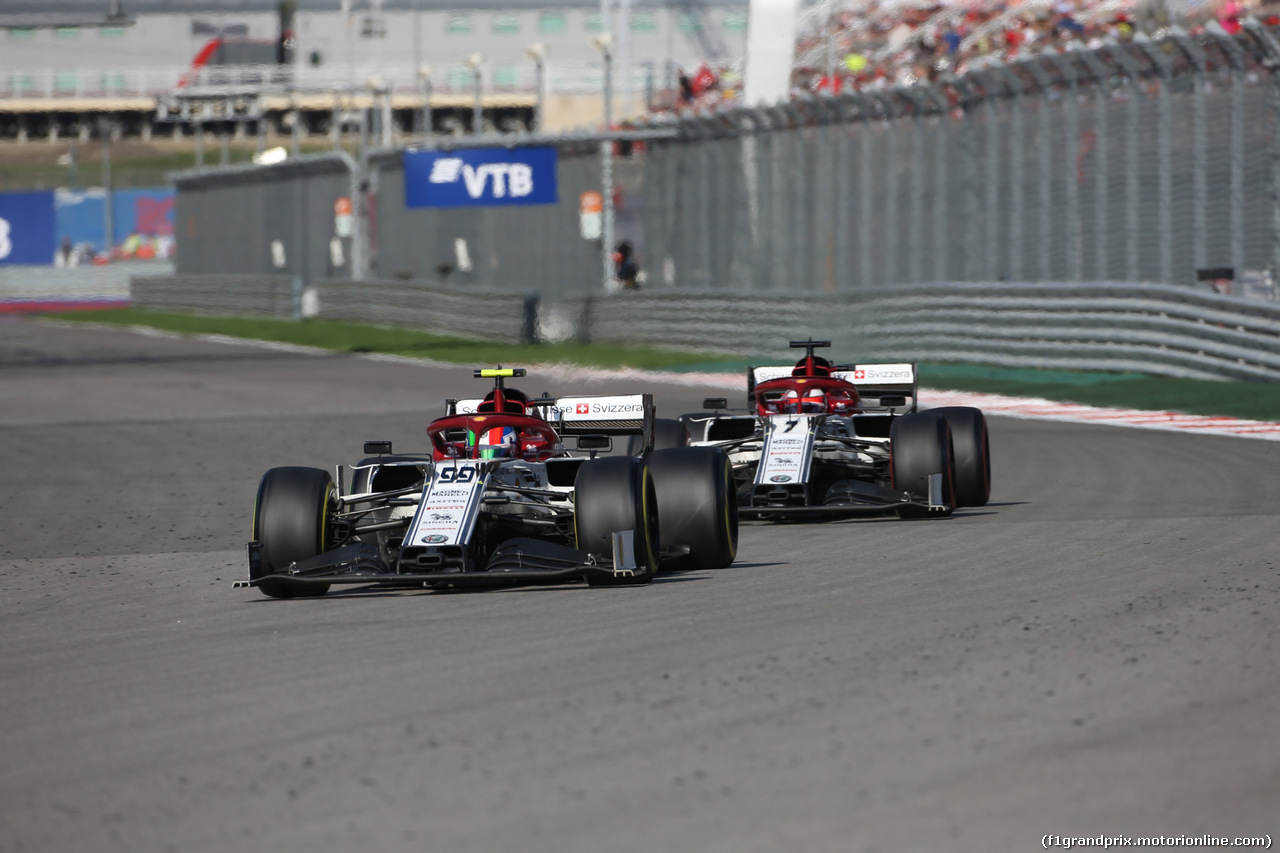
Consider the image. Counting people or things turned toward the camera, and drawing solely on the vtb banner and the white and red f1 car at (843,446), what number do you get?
2

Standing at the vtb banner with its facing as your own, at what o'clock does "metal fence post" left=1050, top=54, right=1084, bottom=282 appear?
The metal fence post is roughly at 11 o'clock from the vtb banner.

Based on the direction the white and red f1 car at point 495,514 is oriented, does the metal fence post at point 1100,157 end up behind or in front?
behind

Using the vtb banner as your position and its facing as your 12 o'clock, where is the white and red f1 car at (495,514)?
The white and red f1 car is roughly at 12 o'clock from the vtb banner.

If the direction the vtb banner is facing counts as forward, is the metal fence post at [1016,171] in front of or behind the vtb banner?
in front

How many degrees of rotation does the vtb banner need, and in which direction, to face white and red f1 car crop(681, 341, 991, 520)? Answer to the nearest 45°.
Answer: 0° — it already faces it

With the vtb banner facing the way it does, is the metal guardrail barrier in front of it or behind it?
in front

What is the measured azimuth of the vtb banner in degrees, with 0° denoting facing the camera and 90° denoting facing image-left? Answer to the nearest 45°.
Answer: approximately 0°

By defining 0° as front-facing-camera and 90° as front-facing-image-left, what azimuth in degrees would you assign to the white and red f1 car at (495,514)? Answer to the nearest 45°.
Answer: approximately 0°
